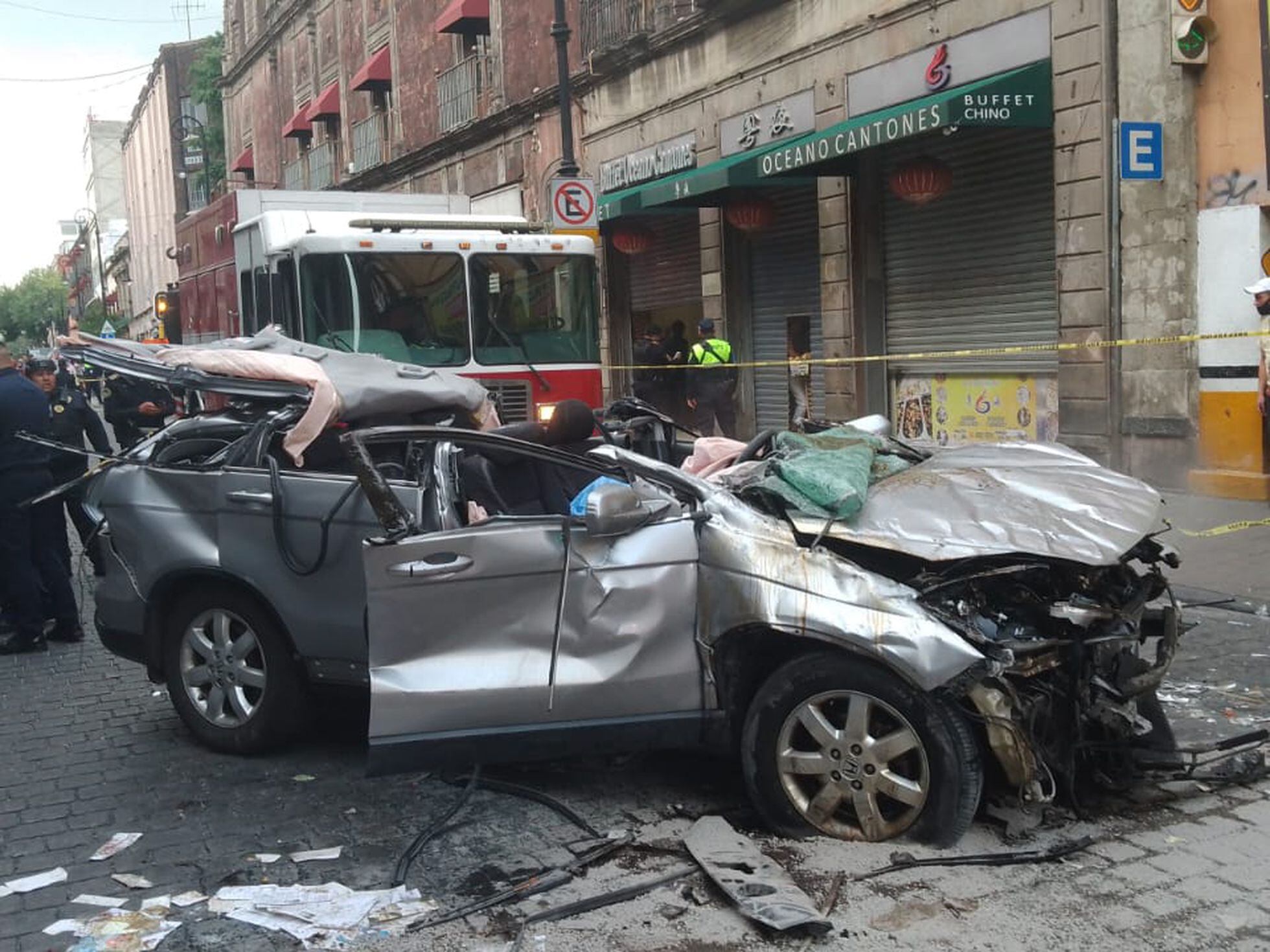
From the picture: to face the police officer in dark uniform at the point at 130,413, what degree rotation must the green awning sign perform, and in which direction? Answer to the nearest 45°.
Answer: approximately 45° to its right

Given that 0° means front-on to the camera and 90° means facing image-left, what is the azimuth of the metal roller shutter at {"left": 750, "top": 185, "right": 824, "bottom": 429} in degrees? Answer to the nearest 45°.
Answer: approximately 45°

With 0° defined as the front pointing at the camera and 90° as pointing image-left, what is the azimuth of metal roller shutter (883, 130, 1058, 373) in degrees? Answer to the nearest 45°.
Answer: approximately 45°

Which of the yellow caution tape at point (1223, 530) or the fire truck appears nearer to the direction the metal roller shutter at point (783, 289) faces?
the fire truck

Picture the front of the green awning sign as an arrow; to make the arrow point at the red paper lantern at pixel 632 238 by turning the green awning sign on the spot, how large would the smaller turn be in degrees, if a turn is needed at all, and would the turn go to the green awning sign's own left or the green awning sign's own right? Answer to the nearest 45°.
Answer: approximately 90° to the green awning sign's own right

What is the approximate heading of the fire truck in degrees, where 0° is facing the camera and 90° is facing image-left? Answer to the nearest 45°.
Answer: approximately 315°

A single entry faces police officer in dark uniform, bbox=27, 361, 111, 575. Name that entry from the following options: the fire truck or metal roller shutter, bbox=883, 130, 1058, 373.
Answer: the metal roller shutter
